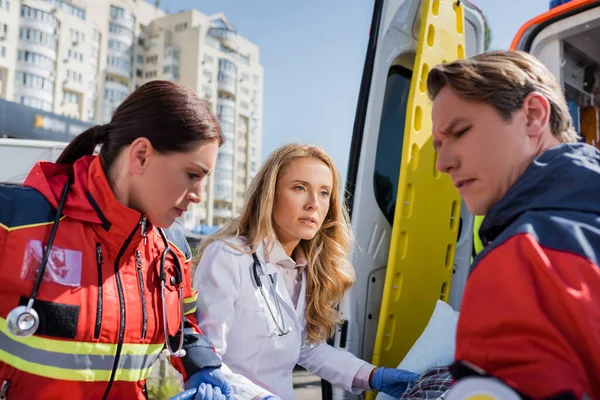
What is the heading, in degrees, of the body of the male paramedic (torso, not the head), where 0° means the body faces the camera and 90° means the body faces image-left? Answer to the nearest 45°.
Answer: approximately 90°

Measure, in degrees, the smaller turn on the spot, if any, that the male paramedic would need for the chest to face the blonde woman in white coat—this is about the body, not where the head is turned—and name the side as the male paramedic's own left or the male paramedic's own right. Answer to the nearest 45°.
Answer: approximately 45° to the male paramedic's own right

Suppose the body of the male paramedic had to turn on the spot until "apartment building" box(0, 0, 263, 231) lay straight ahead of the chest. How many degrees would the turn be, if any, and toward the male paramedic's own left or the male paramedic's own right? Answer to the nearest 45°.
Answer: approximately 45° to the male paramedic's own right

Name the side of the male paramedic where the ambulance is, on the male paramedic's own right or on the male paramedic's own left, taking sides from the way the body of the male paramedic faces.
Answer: on the male paramedic's own right

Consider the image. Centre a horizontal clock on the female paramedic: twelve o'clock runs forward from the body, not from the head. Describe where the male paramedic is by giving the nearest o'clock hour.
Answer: The male paramedic is roughly at 12 o'clock from the female paramedic.

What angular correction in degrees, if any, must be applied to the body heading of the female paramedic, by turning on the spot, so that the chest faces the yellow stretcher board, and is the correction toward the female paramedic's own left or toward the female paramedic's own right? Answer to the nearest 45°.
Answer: approximately 90° to the female paramedic's own left

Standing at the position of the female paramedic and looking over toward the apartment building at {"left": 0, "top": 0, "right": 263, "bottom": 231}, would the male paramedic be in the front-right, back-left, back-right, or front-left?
back-right

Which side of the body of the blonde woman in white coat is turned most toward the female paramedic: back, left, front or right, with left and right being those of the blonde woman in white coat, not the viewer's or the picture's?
right

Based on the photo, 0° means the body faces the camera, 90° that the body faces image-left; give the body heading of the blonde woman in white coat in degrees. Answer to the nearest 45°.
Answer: approximately 315°

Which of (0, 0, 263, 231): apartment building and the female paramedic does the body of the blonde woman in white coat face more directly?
the female paramedic

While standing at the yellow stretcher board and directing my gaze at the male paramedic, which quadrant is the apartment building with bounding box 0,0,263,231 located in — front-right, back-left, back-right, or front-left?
back-right

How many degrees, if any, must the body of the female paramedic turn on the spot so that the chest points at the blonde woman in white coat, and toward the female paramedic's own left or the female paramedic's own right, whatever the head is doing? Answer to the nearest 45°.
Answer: approximately 90° to the female paramedic's own left

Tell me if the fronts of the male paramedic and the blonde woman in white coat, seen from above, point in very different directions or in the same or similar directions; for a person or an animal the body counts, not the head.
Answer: very different directions

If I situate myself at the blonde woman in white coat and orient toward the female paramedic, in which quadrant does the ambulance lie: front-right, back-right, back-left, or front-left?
back-left

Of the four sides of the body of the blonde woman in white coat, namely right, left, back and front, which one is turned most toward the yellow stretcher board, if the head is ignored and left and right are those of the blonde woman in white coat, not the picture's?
left

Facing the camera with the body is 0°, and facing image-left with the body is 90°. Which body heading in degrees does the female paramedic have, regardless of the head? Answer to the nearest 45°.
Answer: approximately 315°
